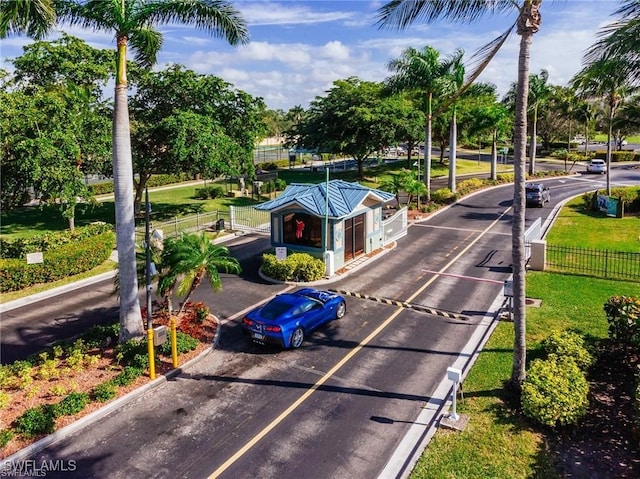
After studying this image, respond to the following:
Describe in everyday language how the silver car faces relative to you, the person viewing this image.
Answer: facing away from the viewer and to the right of the viewer

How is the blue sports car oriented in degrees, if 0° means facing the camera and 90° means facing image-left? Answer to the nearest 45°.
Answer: approximately 225°

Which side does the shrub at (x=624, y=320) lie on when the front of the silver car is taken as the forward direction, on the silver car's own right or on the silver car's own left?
on the silver car's own right

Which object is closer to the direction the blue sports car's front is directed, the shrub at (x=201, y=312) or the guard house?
the guard house

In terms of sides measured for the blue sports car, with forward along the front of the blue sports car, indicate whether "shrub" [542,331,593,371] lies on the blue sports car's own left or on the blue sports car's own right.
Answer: on the blue sports car's own right

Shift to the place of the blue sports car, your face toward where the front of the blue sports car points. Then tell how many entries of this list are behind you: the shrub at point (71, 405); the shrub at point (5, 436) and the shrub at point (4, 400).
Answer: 3

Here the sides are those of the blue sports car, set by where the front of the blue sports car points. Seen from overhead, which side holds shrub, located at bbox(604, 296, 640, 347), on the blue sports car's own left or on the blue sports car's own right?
on the blue sports car's own right
